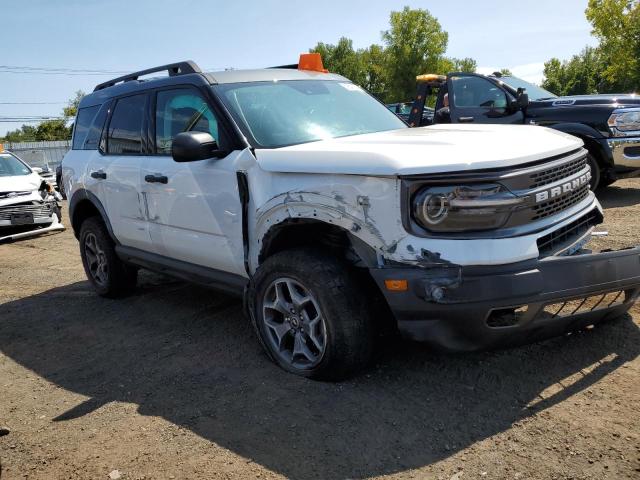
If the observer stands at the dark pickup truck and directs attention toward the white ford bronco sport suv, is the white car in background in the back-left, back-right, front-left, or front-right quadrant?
front-right

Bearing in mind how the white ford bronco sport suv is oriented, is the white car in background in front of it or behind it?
behind

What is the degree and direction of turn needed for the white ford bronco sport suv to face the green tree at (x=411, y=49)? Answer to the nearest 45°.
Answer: approximately 135° to its left

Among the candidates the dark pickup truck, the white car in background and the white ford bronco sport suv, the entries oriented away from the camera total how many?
0

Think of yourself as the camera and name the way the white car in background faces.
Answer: facing the viewer and to the right of the viewer

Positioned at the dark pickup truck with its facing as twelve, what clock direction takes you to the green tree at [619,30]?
The green tree is roughly at 8 o'clock from the dark pickup truck.

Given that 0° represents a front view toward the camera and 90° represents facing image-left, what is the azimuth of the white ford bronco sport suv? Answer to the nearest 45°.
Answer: approximately 315°

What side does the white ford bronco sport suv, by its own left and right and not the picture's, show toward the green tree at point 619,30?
left

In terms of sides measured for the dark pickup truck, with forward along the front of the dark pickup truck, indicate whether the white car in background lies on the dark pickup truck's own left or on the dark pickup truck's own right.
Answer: on the dark pickup truck's own right

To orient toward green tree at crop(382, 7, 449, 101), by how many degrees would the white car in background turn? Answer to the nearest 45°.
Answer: approximately 90° to its left
